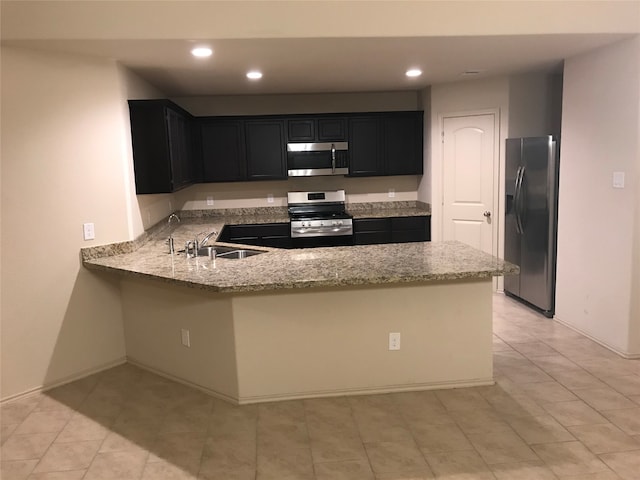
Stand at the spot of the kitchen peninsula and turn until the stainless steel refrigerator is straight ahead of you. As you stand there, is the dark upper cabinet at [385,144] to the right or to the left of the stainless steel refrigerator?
left

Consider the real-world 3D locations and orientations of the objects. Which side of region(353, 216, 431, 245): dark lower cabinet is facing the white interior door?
left

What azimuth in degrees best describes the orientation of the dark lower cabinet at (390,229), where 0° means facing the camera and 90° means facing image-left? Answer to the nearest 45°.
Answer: approximately 0°

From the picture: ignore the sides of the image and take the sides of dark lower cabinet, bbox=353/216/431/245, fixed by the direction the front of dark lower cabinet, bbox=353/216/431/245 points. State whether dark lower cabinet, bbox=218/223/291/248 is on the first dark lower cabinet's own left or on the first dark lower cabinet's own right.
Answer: on the first dark lower cabinet's own right

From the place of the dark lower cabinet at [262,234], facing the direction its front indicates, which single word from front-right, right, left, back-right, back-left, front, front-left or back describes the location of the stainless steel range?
left

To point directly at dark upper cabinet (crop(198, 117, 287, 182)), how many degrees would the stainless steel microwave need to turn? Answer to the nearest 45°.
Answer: approximately 90° to its right

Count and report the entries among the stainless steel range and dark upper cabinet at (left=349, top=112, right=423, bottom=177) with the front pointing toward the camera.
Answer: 2

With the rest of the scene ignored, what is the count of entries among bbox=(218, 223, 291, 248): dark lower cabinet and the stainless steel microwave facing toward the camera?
2
